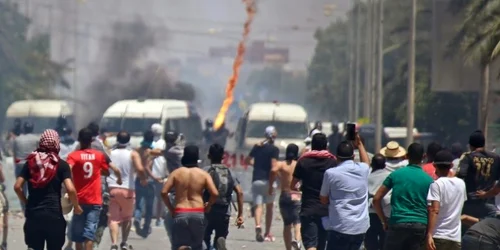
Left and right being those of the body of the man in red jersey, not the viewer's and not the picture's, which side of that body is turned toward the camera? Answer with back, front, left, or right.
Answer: back

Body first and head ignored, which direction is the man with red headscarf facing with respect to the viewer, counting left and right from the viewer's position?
facing away from the viewer

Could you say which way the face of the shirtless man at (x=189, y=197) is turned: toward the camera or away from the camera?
away from the camera

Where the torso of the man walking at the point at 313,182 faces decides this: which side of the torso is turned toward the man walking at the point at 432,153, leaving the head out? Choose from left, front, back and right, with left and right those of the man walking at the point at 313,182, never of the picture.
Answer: right

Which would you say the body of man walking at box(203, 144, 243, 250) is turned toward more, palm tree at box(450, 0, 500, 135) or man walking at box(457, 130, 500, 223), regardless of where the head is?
the palm tree

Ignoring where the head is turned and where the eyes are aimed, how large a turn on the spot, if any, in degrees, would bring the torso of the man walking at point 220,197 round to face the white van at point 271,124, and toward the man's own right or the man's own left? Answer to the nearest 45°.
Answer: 0° — they already face it

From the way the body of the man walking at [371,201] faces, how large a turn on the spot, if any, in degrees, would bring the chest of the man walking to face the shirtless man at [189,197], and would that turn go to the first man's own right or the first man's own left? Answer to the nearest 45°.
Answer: approximately 135° to the first man's own left

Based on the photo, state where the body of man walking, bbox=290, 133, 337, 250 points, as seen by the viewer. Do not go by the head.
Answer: away from the camera

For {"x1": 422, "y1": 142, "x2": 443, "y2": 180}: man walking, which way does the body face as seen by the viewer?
away from the camera

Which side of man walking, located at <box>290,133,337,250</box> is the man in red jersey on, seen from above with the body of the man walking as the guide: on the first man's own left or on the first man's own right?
on the first man's own left

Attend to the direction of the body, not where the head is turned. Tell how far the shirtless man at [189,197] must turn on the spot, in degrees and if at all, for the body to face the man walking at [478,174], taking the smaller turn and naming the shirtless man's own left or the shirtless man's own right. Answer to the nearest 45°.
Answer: approximately 90° to the shirtless man's own right

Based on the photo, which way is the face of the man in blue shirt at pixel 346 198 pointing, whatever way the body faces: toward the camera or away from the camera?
away from the camera

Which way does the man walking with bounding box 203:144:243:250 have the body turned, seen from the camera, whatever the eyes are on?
away from the camera

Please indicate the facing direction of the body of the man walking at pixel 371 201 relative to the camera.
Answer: away from the camera

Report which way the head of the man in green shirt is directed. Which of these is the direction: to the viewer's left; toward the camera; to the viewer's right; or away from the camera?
away from the camera
